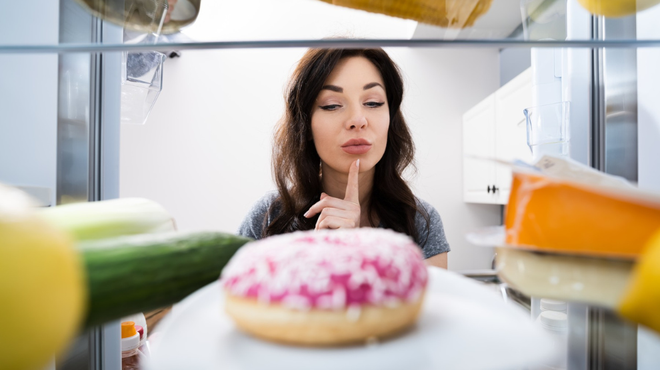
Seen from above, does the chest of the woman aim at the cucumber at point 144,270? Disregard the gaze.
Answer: yes

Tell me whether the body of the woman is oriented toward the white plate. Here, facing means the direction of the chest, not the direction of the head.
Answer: yes

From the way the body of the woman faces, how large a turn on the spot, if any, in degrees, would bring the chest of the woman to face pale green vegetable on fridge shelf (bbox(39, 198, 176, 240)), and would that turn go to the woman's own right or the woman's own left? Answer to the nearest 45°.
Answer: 0° — they already face it

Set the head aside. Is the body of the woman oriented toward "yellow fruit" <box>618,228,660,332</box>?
yes

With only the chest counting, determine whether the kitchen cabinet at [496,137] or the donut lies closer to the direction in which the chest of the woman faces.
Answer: the donut

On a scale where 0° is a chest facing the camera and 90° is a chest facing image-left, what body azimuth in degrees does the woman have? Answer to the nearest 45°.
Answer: approximately 0°

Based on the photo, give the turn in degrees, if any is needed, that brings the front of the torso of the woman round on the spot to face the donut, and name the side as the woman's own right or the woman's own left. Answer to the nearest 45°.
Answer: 0° — they already face it

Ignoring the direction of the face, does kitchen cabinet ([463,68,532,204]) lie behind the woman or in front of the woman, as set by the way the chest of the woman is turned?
behind
